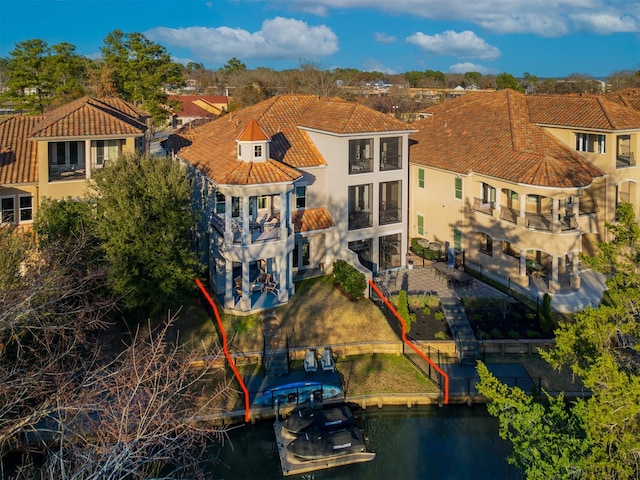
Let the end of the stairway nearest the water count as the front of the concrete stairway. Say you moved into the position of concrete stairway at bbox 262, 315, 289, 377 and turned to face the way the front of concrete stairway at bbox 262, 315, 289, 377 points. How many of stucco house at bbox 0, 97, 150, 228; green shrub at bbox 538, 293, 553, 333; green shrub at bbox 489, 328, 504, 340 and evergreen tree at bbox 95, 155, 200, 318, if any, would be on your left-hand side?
2

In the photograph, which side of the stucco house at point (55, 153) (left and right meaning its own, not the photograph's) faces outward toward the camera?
back

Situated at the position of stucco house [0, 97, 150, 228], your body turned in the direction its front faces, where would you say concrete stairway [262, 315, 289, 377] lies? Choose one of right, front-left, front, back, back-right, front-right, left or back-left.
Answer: front-left

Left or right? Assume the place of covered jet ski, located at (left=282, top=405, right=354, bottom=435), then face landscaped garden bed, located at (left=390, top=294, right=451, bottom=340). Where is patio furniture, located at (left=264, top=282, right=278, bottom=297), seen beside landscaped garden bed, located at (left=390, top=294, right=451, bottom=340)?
left

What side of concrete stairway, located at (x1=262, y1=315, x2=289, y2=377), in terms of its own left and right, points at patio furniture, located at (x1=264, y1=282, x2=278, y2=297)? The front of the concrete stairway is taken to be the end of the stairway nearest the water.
back

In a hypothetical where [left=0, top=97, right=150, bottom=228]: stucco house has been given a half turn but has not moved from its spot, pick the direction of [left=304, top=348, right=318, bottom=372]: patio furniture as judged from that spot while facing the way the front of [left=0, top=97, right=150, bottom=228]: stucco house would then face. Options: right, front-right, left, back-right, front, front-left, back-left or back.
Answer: back-right

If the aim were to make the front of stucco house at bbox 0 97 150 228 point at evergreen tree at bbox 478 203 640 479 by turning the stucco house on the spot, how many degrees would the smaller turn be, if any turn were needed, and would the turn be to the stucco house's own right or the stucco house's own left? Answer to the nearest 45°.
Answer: approximately 45° to the stucco house's own left

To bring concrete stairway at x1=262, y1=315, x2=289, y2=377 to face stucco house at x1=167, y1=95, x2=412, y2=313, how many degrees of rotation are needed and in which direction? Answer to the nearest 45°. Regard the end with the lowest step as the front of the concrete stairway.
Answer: approximately 180°

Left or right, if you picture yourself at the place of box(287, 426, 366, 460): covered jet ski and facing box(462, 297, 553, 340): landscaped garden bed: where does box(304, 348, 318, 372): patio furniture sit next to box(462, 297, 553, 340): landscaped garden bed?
left

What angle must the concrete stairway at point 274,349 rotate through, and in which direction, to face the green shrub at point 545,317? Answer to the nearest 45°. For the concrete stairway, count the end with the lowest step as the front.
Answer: approximately 90° to its left

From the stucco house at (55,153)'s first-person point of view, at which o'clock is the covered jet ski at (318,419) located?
The covered jet ski is roughly at 11 o'clock from the stucco house.

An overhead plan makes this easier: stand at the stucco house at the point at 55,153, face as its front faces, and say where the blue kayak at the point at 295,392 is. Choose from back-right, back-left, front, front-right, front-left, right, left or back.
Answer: front-left
